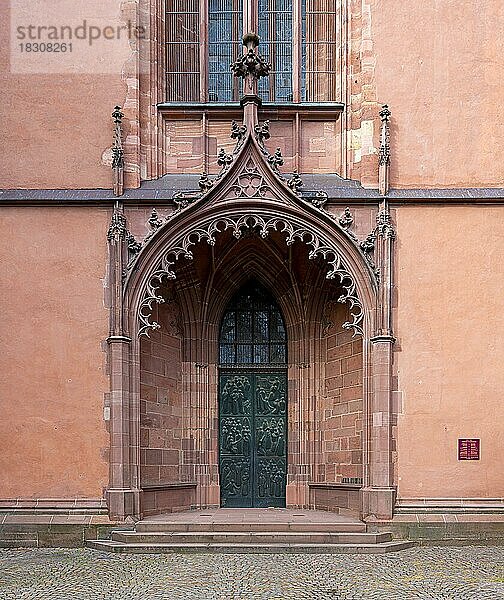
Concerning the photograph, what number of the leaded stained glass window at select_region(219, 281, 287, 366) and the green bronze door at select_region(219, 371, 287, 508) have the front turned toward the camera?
2

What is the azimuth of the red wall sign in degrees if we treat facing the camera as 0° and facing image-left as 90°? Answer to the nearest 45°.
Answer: approximately 0°

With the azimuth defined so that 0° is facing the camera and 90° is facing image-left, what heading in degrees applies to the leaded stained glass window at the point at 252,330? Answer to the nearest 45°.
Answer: approximately 0°
